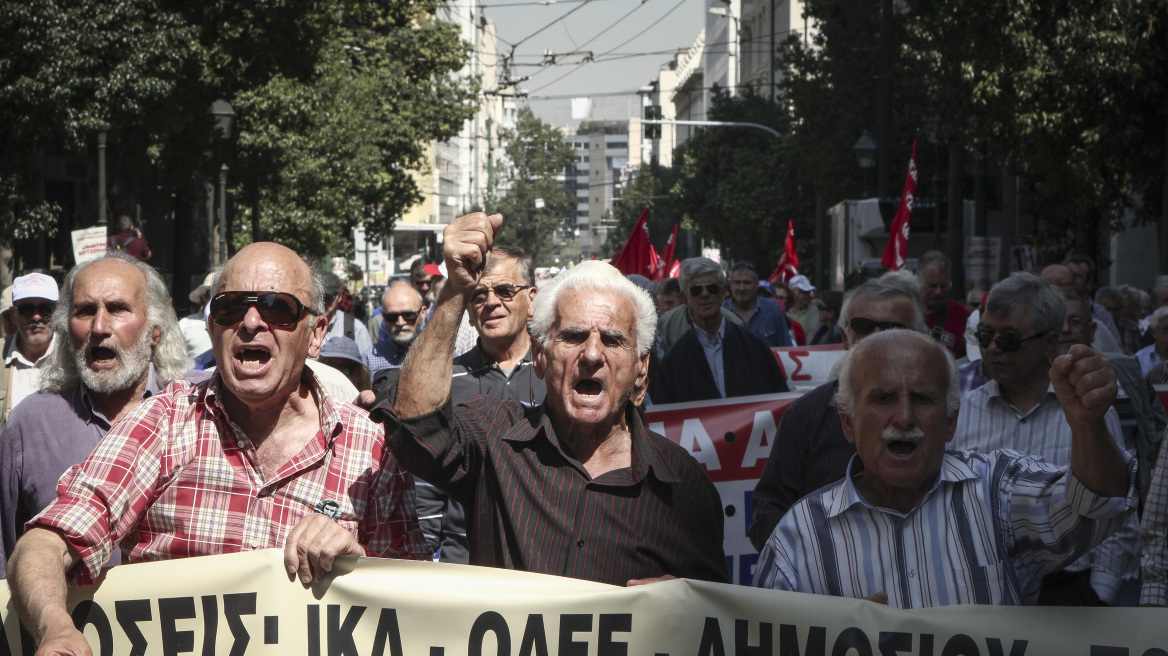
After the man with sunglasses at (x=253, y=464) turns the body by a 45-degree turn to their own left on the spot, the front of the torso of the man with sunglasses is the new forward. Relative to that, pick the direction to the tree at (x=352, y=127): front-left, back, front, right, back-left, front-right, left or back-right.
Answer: back-left

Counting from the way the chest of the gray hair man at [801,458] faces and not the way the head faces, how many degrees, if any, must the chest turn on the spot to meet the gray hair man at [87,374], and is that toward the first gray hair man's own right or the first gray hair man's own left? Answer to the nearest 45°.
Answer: approximately 90° to the first gray hair man's own right

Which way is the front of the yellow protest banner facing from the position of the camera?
facing the viewer

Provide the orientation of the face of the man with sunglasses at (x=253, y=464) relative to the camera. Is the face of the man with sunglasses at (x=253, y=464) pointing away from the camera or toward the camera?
toward the camera

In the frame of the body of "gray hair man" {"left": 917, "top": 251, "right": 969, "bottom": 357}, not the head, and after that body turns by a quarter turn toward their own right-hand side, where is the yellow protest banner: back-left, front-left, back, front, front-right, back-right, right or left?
left

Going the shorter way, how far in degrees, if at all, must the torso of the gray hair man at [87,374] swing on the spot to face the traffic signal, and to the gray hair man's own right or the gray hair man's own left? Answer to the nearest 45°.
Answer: approximately 135° to the gray hair man's own left

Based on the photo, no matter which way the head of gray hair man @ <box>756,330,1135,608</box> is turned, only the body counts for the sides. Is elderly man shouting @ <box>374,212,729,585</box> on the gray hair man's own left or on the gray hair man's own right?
on the gray hair man's own right

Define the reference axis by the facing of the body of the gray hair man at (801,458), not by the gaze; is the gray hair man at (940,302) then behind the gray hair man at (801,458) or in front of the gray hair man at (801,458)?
behind

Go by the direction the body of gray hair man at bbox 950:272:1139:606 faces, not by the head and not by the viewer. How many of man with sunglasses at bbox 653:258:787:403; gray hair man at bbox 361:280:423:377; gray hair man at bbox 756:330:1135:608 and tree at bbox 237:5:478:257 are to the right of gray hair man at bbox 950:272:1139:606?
3

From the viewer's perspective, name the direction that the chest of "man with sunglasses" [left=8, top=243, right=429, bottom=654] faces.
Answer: toward the camera

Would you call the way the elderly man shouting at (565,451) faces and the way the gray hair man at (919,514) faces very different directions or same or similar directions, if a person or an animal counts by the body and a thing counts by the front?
same or similar directions

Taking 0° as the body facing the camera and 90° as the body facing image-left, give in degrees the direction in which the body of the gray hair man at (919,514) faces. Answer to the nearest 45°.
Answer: approximately 0°

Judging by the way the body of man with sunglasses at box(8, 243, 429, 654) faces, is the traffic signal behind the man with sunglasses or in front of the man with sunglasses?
behind

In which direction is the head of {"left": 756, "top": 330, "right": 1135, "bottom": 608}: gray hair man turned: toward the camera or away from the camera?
toward the camera

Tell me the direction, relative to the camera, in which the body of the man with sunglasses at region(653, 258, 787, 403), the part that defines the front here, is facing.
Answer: toward the camera

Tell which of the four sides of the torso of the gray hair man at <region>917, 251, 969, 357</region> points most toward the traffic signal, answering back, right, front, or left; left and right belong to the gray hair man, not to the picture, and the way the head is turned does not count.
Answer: back

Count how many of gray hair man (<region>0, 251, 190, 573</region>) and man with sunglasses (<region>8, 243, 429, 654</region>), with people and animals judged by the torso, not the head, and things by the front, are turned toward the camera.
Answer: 2
